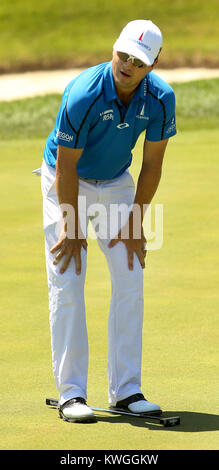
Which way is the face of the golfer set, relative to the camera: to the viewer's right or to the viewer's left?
to the viewer's left

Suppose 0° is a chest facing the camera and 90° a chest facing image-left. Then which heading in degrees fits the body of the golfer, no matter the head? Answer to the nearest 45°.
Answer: approximately 315°
